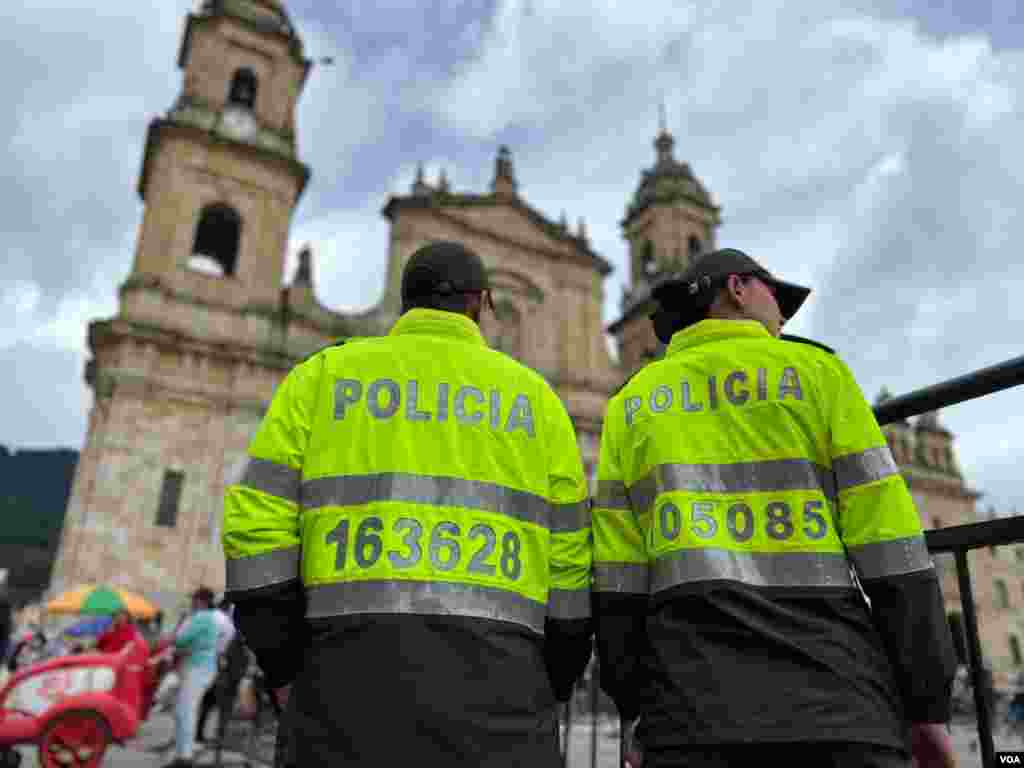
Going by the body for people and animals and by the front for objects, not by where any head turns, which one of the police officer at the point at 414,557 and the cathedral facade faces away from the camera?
the police officer

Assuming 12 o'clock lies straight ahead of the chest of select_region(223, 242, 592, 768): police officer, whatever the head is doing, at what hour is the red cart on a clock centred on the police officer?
The red cart is roughly at 11 o'clock from the police officer.

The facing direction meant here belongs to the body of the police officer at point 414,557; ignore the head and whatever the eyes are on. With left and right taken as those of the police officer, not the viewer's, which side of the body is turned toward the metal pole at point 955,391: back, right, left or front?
right

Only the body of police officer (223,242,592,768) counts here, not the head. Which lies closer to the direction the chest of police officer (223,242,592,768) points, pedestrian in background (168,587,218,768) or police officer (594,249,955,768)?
the pedestrian in background

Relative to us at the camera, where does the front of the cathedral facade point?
facing the viewer and to the right of the viewer

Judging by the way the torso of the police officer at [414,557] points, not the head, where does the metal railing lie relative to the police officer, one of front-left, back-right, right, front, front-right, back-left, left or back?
right

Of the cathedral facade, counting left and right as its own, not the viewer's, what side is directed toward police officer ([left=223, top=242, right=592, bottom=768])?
front

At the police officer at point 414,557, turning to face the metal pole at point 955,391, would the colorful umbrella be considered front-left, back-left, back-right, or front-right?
back-left

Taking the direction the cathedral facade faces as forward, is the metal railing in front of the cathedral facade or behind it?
in front

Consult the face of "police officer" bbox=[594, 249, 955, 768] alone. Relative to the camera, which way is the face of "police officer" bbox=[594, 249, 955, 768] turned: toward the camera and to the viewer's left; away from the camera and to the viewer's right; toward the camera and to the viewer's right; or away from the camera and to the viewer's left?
away from the camera and to the viewer's right

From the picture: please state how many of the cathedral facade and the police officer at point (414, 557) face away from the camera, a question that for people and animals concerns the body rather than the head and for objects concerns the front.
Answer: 1

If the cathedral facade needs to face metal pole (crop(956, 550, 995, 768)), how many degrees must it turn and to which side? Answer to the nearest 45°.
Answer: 0° — it already faces it

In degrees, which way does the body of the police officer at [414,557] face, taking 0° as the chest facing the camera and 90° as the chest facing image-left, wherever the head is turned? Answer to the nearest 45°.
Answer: approximately 180°

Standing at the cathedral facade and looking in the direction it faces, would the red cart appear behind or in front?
in front

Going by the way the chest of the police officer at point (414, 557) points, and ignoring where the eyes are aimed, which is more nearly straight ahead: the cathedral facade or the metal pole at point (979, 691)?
the cathedral facade
